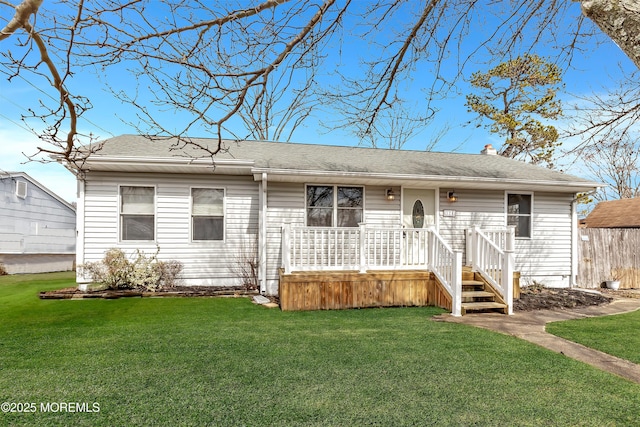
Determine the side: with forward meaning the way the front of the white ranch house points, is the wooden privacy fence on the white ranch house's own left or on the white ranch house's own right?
on the white ranch house's own left

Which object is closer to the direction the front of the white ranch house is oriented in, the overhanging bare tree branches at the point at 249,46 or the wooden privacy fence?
the overhanging bare tree branches

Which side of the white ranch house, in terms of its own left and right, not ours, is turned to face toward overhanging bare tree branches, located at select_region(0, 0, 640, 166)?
front

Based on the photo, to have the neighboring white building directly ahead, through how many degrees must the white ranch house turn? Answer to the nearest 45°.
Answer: approximately 135° to its right

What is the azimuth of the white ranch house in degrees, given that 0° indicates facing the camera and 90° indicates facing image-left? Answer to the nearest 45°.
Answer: approximately 0°

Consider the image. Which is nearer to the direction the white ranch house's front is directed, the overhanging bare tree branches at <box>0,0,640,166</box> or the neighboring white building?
the overhanging bare tree branches
